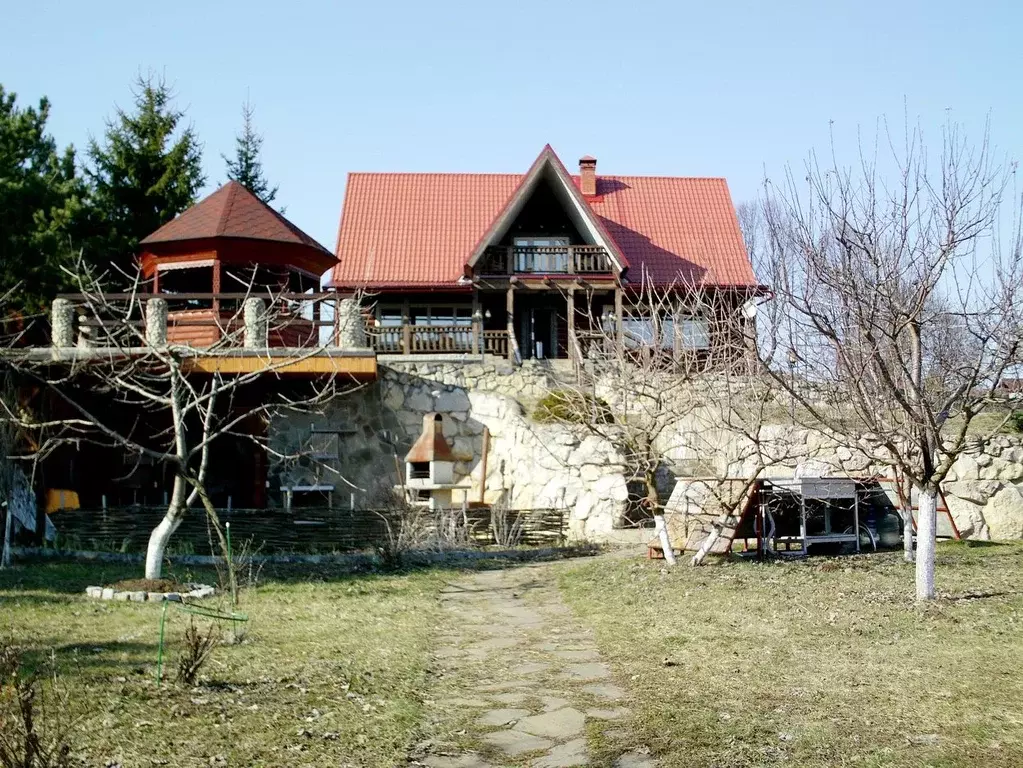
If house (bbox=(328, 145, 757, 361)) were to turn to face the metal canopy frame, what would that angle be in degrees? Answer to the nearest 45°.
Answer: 0° — it already faces it

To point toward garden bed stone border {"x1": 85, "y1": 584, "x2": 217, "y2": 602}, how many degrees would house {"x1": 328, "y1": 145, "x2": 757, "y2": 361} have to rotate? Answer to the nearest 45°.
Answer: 0° — it already faces it

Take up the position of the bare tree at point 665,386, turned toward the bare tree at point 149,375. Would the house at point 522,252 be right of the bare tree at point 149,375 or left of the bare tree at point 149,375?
right

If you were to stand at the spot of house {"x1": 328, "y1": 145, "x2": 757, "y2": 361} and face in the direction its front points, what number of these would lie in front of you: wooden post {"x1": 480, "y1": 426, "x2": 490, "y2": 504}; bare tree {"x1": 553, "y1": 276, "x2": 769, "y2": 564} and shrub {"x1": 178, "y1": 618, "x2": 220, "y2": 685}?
3

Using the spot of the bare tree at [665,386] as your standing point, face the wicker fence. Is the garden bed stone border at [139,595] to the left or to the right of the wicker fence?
left

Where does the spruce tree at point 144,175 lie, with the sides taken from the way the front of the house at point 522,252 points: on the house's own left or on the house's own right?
on the house's own right

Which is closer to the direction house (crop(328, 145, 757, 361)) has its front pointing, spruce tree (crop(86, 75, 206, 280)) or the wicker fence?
the wicker fence

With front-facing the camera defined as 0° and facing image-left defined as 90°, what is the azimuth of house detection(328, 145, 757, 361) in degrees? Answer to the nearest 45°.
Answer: approximately 0°

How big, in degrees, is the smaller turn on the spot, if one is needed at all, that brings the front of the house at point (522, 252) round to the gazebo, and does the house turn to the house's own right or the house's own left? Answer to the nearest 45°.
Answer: approximately 45° to the house's own right

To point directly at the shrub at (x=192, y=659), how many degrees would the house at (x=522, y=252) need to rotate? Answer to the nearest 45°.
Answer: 0° — it already faces it

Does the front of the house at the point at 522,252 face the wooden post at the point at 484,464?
yes
